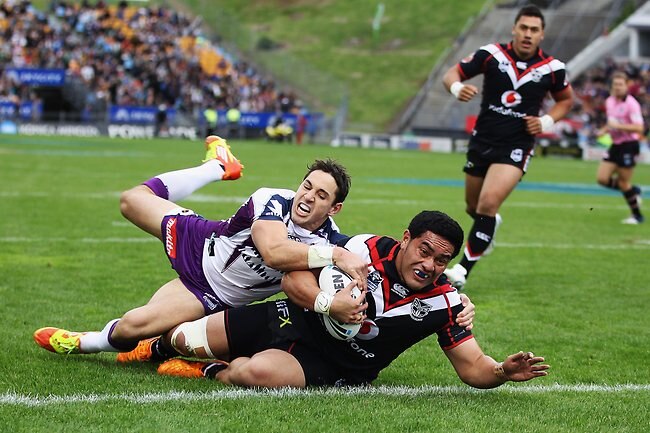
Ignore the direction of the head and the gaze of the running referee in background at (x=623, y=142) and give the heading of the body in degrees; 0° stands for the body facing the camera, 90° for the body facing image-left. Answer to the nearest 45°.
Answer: approximately 45°

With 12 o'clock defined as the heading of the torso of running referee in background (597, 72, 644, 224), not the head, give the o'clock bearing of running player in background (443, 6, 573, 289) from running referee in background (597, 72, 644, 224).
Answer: running player in background (443, 6, 573, 289) is roughly at 11 o'clock from running referee in background (597, 72, 644, 224).

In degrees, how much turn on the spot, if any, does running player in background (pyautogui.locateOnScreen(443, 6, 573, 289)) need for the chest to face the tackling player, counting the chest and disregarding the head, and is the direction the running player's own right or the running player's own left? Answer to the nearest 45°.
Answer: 0° — they already face them

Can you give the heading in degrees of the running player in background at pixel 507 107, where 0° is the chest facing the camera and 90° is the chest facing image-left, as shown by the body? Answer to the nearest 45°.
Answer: approximately 0°

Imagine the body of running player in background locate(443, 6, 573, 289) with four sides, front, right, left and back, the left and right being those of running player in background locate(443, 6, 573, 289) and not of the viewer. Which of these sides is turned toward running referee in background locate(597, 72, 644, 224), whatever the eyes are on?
back
